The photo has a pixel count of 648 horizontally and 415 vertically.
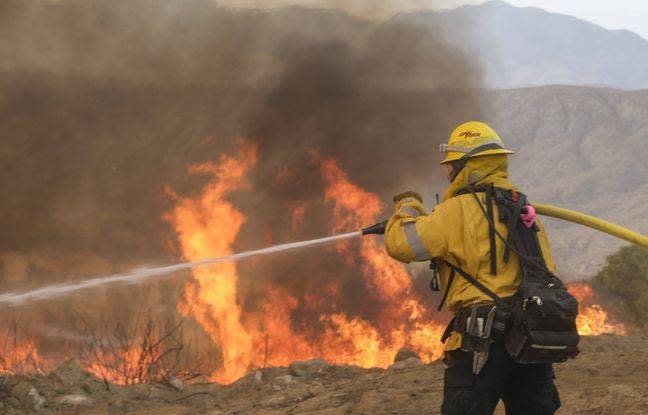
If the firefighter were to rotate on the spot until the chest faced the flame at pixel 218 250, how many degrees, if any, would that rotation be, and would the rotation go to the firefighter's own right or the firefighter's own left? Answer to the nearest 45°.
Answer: approximately 45° to the firefighter's own right

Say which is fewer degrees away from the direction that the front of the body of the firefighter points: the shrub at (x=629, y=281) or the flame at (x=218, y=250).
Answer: the flame

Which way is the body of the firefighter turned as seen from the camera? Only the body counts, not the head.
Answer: to the viewer's left

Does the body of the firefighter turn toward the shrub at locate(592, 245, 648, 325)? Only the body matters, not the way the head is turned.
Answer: no

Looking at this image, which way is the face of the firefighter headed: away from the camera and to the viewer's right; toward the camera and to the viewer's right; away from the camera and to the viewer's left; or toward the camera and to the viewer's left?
away from the camera and to the viewer's left
